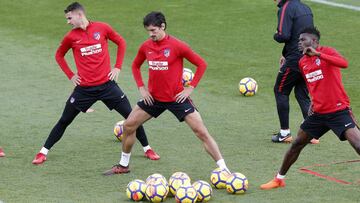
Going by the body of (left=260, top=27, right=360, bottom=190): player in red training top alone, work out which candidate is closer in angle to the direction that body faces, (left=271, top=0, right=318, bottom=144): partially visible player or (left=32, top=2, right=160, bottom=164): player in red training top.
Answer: the player in red training top

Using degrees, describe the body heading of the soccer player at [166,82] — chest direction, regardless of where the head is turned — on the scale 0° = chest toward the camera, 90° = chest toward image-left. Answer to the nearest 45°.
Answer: approximately 45°

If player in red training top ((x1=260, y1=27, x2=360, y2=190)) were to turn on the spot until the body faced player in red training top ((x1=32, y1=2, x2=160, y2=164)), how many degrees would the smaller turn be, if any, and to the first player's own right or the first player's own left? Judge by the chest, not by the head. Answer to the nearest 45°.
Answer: approximately 45° to the first player's own right

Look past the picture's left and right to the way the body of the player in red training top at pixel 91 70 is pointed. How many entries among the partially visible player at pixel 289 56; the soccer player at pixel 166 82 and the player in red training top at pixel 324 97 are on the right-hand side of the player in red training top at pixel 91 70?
0

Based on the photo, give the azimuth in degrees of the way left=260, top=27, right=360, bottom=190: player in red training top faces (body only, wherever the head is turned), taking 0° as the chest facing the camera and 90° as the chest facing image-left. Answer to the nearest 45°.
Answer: approximately 45°

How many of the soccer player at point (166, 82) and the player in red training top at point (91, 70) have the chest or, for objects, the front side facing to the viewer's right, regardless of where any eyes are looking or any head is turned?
0

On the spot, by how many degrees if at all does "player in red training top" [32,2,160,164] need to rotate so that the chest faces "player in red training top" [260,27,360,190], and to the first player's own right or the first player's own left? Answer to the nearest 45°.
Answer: approximately 45° to the first player's own left

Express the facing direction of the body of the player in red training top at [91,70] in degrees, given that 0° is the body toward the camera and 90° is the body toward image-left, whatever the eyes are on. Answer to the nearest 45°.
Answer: approximately 0°

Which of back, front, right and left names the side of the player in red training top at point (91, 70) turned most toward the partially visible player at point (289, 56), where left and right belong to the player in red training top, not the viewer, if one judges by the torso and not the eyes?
left

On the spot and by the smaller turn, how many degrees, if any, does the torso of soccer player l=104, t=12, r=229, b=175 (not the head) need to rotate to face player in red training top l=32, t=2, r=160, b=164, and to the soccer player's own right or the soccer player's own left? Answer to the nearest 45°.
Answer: approximately 90° to the soccer player's own right

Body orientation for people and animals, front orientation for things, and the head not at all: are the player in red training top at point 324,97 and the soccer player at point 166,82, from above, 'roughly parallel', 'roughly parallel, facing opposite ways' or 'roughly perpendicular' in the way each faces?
roughly parallel

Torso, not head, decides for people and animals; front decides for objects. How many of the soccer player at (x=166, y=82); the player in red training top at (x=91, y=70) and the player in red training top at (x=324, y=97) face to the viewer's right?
0

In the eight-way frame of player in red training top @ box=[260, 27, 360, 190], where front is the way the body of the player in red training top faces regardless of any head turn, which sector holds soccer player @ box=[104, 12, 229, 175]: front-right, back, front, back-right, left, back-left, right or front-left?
front-right

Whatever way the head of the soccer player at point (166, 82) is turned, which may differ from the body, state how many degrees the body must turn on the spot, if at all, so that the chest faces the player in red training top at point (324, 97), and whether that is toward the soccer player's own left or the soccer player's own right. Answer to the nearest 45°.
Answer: approximately 135° to the soccer player's own left

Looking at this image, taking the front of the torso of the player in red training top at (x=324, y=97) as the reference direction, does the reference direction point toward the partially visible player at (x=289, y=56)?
no

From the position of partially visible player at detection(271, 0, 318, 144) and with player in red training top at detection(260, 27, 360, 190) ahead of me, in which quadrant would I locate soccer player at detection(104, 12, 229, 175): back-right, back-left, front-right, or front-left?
front-right
